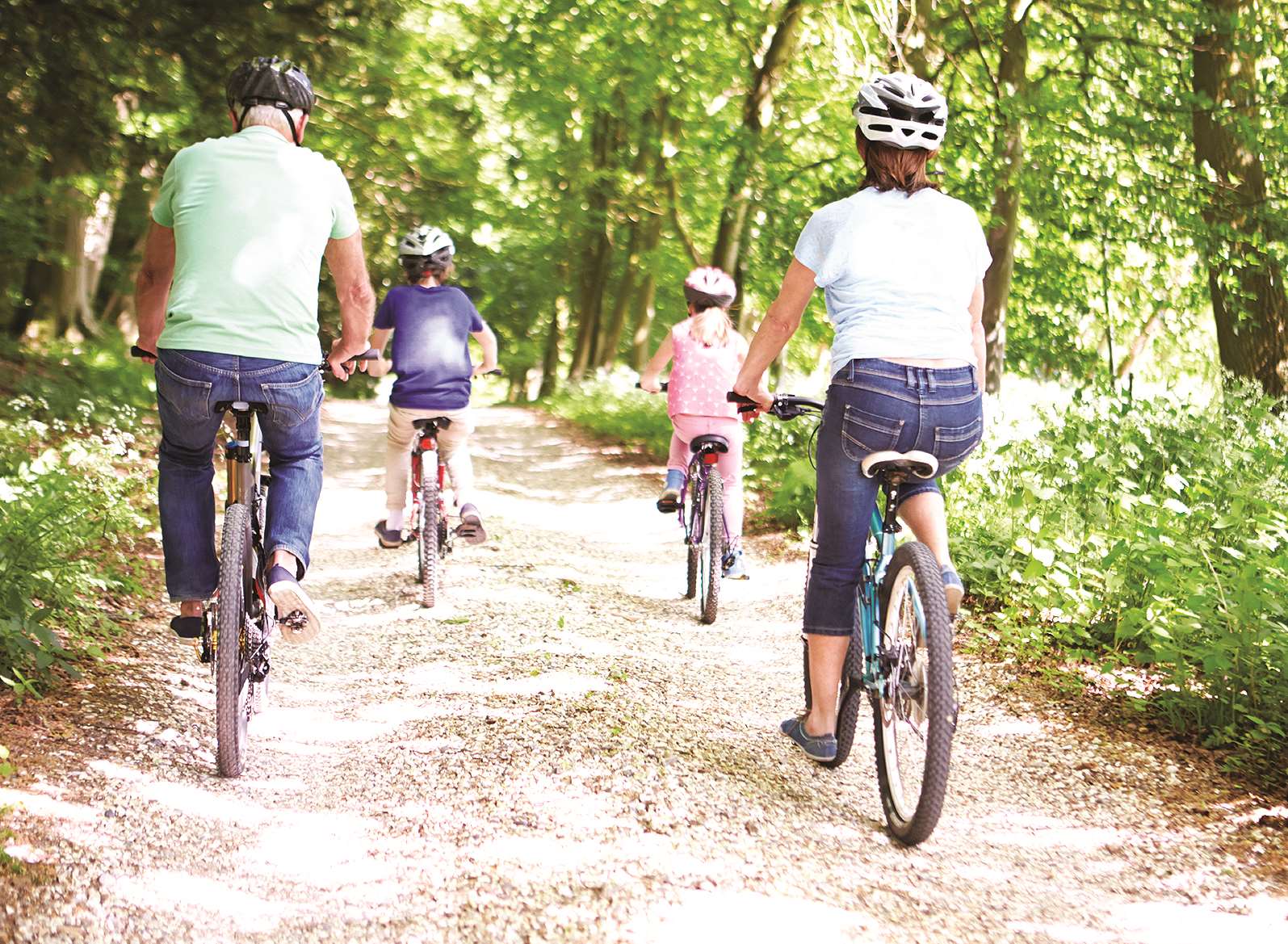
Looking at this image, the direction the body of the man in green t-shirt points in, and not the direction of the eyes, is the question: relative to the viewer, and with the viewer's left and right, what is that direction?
facing away from the viewer

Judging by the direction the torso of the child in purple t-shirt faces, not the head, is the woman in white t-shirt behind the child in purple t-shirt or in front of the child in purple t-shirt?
behind

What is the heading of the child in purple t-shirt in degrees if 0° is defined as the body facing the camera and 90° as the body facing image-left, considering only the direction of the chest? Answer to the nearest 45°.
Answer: approximately 180°

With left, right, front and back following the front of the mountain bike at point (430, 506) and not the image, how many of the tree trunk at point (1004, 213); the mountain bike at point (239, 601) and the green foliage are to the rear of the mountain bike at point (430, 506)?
1

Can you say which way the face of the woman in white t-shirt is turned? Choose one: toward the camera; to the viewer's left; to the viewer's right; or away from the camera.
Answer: away from the camera

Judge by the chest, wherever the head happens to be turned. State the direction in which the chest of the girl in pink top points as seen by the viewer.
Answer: away from the camera

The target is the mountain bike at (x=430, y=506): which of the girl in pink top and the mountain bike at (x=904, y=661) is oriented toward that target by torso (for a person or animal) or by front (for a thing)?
the mountain bike at (x=904, y=661)

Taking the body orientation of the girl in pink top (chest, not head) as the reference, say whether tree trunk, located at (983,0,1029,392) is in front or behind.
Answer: in front

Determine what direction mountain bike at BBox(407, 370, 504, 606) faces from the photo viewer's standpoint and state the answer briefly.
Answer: facing away from the viewer

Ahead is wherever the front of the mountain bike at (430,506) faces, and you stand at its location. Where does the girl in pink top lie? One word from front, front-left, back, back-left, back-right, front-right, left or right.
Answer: right

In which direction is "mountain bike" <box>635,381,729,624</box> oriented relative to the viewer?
away from the camera

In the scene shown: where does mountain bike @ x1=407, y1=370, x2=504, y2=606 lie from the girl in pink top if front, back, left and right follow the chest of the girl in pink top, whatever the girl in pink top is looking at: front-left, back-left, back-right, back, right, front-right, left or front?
left
